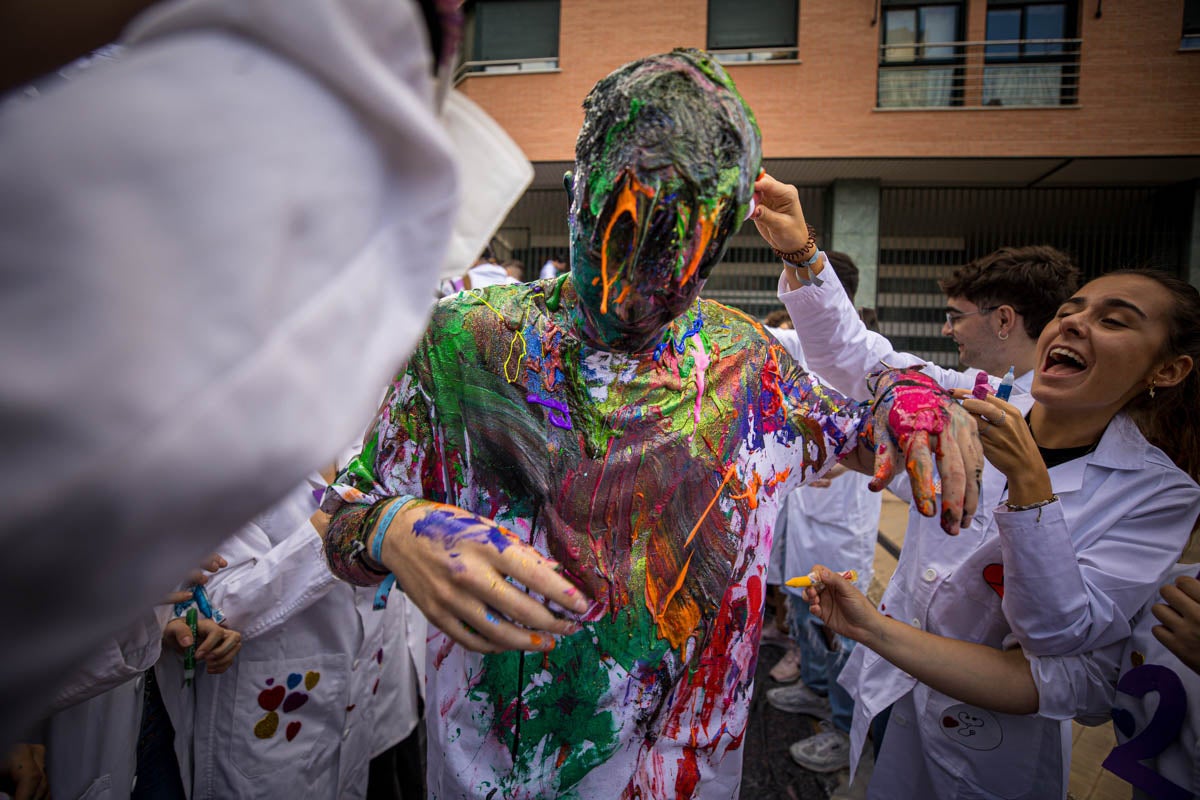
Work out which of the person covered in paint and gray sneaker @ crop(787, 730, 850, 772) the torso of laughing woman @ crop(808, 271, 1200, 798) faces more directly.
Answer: the person covered in paint

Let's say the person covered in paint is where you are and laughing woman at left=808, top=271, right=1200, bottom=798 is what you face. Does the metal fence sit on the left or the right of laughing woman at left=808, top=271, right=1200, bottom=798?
left

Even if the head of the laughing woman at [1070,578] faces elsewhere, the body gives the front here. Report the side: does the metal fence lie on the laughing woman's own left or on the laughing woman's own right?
on the laughing woman's own right
